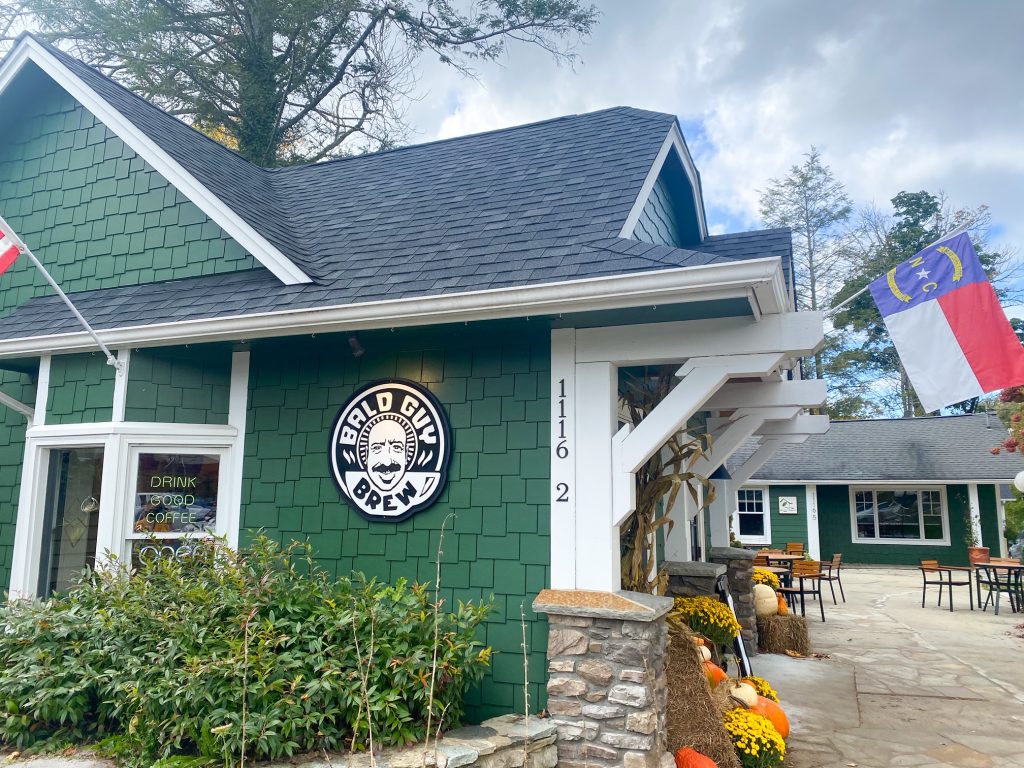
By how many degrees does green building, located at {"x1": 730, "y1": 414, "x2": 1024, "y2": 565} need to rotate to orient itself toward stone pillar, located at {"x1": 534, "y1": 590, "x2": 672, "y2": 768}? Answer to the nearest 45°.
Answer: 0° — it already faces it

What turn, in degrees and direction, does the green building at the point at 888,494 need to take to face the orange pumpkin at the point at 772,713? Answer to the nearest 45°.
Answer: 0° — it already faces it

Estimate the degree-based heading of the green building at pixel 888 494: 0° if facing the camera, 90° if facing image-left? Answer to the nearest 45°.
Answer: approximately 0°

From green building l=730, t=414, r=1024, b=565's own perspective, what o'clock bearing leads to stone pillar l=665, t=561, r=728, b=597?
The stone pillar is roughly at 12 o'clock from the green building.

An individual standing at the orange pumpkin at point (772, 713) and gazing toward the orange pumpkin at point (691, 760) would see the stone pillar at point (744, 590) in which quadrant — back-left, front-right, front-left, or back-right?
back-right

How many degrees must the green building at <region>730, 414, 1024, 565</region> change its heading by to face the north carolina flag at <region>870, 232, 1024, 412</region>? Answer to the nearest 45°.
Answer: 0° — it already faces it
